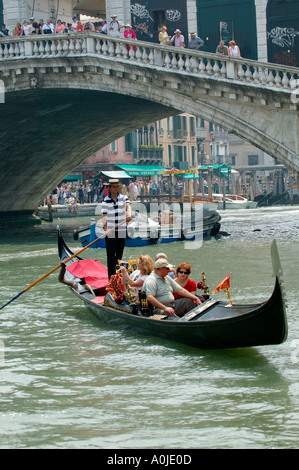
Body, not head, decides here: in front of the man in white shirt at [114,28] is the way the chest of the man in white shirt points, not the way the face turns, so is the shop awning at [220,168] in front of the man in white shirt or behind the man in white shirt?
behind

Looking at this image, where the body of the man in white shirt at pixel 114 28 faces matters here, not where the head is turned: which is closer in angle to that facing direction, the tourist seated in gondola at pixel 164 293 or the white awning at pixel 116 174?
the tourist seated in gondola

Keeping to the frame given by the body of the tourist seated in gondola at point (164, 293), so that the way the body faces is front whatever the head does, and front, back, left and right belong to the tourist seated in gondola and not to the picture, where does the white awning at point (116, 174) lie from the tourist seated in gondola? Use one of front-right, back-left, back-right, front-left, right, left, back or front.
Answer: back-left

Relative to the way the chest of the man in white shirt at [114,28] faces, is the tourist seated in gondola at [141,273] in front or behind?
in front

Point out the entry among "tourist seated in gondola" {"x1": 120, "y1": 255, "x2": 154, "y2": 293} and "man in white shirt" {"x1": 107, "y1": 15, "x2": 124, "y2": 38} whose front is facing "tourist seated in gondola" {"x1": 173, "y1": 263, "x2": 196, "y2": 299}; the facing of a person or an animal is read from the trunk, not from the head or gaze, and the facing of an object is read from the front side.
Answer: the man in white shirt

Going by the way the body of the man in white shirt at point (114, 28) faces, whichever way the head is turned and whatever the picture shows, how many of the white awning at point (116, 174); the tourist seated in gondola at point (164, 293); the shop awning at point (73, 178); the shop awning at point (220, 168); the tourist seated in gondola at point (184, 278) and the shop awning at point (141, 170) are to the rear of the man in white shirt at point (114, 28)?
4

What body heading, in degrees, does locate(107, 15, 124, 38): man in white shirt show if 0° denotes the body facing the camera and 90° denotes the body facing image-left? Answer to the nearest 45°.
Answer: approximately 0°

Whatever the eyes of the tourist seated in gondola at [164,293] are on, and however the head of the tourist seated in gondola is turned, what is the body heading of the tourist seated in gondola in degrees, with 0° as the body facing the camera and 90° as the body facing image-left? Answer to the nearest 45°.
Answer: approximately 315°
